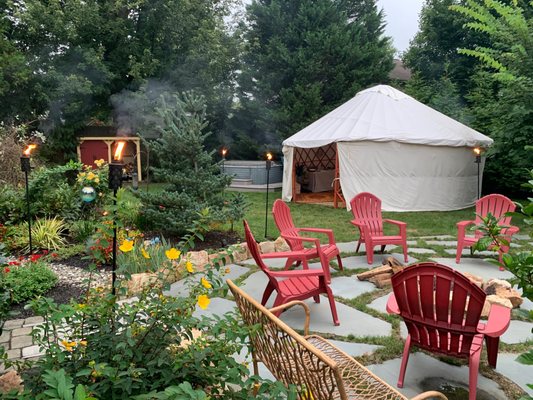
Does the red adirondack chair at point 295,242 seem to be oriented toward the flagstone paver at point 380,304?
yes

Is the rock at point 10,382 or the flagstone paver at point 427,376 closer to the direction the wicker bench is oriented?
the flagstone paver

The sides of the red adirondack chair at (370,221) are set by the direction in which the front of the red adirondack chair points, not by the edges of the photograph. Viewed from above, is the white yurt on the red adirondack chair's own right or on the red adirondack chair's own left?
on the red adirondack chair's own left

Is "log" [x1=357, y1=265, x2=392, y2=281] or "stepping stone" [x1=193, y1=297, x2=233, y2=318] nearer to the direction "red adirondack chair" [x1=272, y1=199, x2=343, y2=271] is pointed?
the log

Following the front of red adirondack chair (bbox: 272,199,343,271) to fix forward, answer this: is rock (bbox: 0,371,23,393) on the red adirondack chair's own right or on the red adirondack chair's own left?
on the red adirondack chair's own right

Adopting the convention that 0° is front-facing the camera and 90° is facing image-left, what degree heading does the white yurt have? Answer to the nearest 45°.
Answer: approximately 45°

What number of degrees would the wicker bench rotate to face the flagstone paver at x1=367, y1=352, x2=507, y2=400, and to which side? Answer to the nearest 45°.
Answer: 0° — it already faces it

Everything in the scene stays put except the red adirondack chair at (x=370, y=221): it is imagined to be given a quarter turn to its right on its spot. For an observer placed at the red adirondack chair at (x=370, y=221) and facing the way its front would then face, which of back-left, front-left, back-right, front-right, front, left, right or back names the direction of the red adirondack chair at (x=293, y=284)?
front-left

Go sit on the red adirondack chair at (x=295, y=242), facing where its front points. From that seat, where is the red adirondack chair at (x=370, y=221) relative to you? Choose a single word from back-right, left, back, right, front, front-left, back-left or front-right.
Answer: left

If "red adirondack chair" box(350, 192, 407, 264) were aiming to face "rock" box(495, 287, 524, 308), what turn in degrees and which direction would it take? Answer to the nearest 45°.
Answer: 0° — it already faces it

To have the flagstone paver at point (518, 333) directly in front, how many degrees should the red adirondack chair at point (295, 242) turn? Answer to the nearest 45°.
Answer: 0° — it already faces it

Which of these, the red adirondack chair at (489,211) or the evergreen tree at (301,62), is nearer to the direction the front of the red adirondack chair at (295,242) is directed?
the red adirondack chair

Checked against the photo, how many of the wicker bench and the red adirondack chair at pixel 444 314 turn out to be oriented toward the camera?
0
